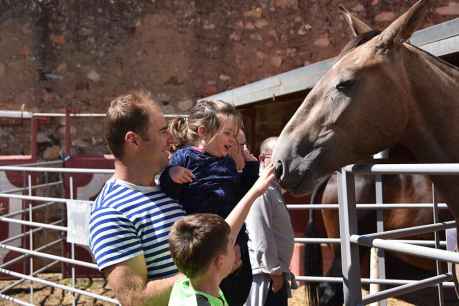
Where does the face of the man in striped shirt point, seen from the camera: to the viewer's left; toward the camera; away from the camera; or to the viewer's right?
to the viewer's right

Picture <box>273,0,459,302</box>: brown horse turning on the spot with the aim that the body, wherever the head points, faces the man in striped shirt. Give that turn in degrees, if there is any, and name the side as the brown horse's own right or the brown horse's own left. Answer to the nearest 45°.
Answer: approximately 45° to the brown horse's own left

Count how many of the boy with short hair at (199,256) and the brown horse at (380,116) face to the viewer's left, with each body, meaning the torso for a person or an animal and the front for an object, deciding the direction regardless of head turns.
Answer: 1

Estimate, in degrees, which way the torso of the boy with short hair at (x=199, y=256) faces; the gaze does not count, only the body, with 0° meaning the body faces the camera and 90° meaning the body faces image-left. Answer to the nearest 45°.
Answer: approximately 225°

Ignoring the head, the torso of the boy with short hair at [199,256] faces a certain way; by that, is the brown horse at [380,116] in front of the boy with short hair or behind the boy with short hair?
in front

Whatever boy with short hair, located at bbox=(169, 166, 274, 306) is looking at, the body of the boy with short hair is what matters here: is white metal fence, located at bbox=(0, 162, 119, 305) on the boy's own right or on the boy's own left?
on the boy's own left

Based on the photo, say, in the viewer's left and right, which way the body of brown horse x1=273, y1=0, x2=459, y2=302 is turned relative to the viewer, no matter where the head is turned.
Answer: facing to the left of the viewer

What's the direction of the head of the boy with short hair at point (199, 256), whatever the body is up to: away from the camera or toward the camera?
away from the camera
